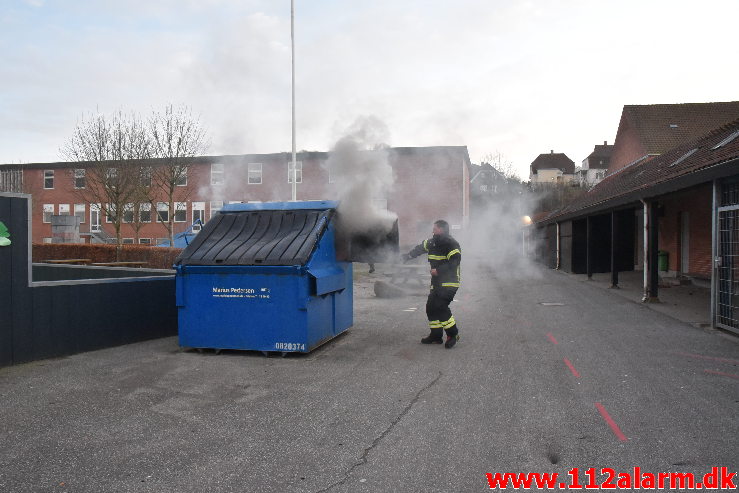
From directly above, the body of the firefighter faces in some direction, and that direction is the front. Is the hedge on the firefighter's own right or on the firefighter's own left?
on the firefighter's own right

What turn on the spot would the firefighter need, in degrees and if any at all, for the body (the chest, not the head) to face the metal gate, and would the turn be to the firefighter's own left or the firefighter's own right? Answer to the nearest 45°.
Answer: approximately 135° to the firefighter's own left

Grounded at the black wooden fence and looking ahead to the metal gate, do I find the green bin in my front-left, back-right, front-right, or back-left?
front-left

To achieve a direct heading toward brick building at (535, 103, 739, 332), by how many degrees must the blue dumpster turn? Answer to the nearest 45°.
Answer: approximately 135° to its left

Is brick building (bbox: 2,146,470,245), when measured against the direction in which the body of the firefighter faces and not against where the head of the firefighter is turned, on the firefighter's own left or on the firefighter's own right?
on the firefighter's own right

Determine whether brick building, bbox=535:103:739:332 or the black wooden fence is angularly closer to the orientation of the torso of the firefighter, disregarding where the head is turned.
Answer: the black wooden fence

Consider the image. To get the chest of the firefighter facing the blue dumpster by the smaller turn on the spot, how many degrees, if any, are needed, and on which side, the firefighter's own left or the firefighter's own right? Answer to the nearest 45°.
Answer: approximately 45° to the firefighter's own right

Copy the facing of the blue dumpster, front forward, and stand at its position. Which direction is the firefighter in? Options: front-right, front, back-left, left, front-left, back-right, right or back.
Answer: left

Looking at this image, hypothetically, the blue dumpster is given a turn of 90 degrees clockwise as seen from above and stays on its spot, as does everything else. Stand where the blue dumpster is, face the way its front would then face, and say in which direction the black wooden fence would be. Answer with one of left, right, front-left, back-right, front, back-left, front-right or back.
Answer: front

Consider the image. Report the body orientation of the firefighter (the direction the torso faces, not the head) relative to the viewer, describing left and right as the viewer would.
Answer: facing the viewer and to the left of the viewer

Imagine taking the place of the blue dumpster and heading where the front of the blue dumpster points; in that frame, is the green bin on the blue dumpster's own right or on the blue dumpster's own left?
on the blue dumpster's own left

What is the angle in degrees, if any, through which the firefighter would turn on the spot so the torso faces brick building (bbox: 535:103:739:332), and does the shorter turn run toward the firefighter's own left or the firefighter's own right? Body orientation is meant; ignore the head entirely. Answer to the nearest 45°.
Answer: approximately 180°

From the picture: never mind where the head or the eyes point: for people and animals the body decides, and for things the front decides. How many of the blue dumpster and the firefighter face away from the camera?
0

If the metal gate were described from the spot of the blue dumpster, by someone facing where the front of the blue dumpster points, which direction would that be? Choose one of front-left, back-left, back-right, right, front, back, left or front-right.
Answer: left

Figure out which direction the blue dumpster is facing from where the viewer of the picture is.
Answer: facing the viewer

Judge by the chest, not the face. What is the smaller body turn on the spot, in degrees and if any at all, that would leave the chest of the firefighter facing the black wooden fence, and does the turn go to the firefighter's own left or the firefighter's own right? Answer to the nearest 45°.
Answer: approximately 45° to the firefighter's own right
